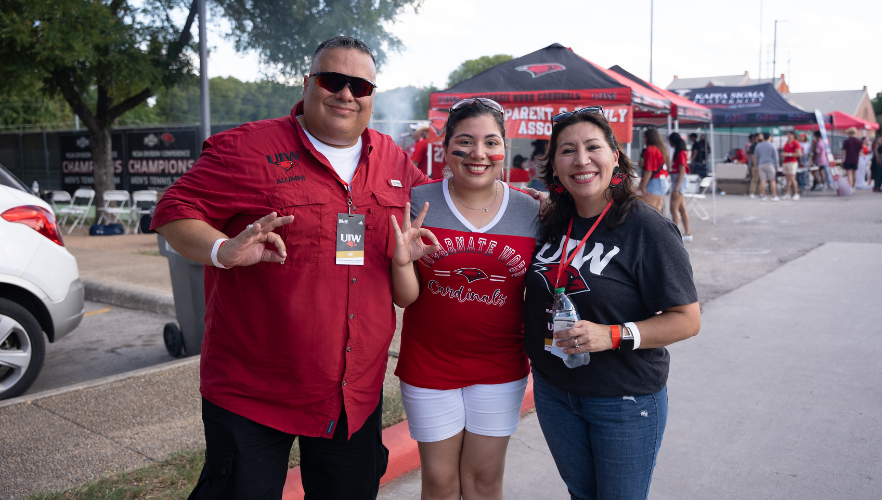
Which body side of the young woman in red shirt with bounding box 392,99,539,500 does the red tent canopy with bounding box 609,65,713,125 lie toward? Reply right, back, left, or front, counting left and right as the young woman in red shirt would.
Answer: back

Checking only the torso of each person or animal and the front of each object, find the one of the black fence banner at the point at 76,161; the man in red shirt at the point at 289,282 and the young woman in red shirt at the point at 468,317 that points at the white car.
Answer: the black fence banner

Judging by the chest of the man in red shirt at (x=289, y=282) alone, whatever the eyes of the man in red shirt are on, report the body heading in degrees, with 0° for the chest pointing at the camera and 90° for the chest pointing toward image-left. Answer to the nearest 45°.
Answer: approximately 315°

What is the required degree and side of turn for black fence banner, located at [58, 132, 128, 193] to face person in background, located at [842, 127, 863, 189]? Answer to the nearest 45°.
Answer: approximately 90° to its left

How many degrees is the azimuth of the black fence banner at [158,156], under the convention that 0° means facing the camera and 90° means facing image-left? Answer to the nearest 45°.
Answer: approximately 0°
